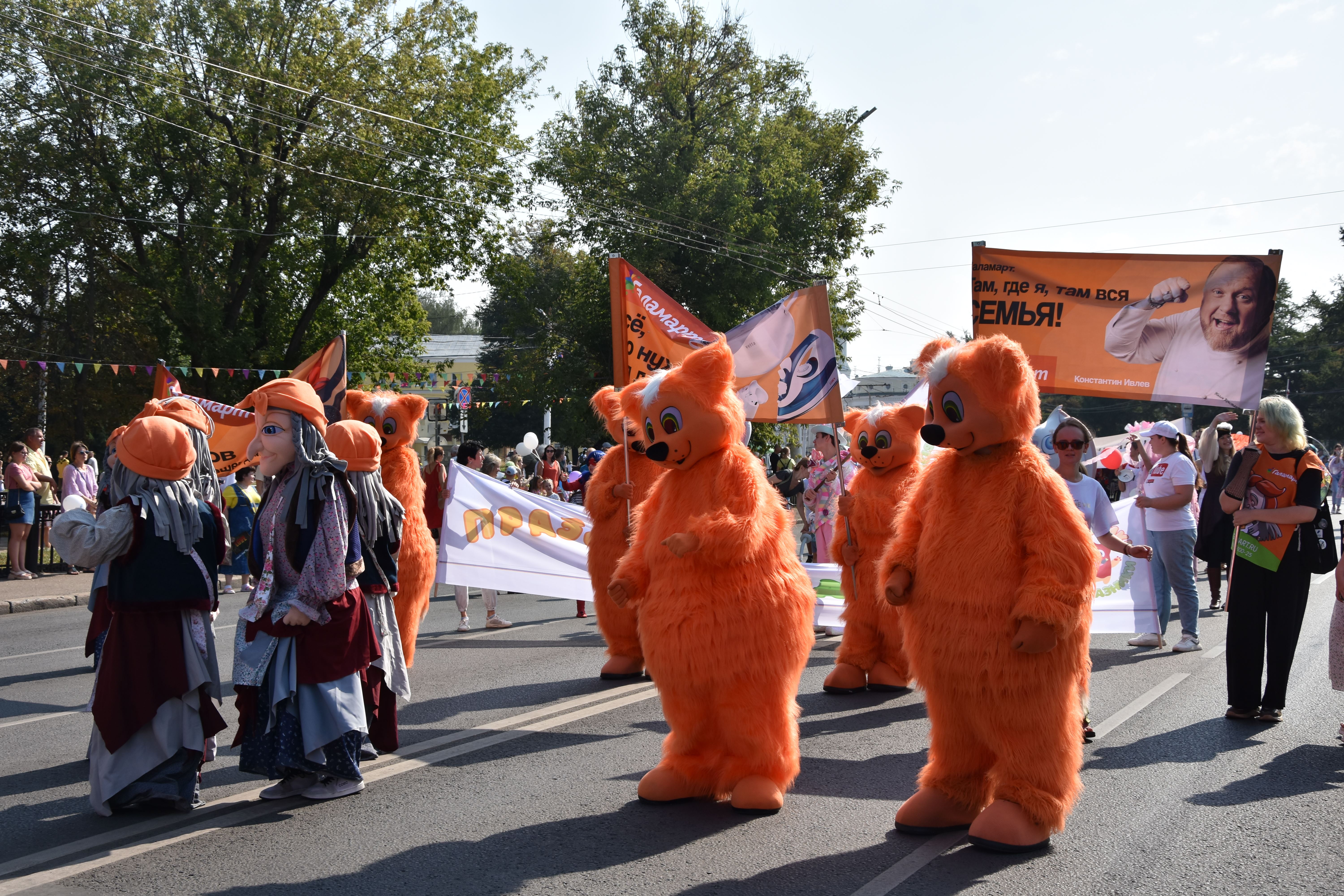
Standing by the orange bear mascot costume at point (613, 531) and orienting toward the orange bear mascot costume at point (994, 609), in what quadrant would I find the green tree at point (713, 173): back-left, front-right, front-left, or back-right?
back-left

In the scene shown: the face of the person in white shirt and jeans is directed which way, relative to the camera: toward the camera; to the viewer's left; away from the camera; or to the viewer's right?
to the viewer's left

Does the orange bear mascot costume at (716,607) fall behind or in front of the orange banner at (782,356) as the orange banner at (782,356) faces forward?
in front

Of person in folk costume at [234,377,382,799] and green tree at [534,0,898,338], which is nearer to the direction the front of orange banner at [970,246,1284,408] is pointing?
the person in folk costume

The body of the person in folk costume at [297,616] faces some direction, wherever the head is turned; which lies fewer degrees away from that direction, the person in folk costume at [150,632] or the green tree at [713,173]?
the person in folk costume

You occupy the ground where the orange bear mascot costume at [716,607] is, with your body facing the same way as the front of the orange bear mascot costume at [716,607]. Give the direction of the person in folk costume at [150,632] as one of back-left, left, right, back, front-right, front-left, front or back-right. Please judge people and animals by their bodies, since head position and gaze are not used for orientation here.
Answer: front-right

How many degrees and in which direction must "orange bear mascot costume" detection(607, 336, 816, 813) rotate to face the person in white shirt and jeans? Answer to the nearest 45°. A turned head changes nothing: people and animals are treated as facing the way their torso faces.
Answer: approximately 180°
